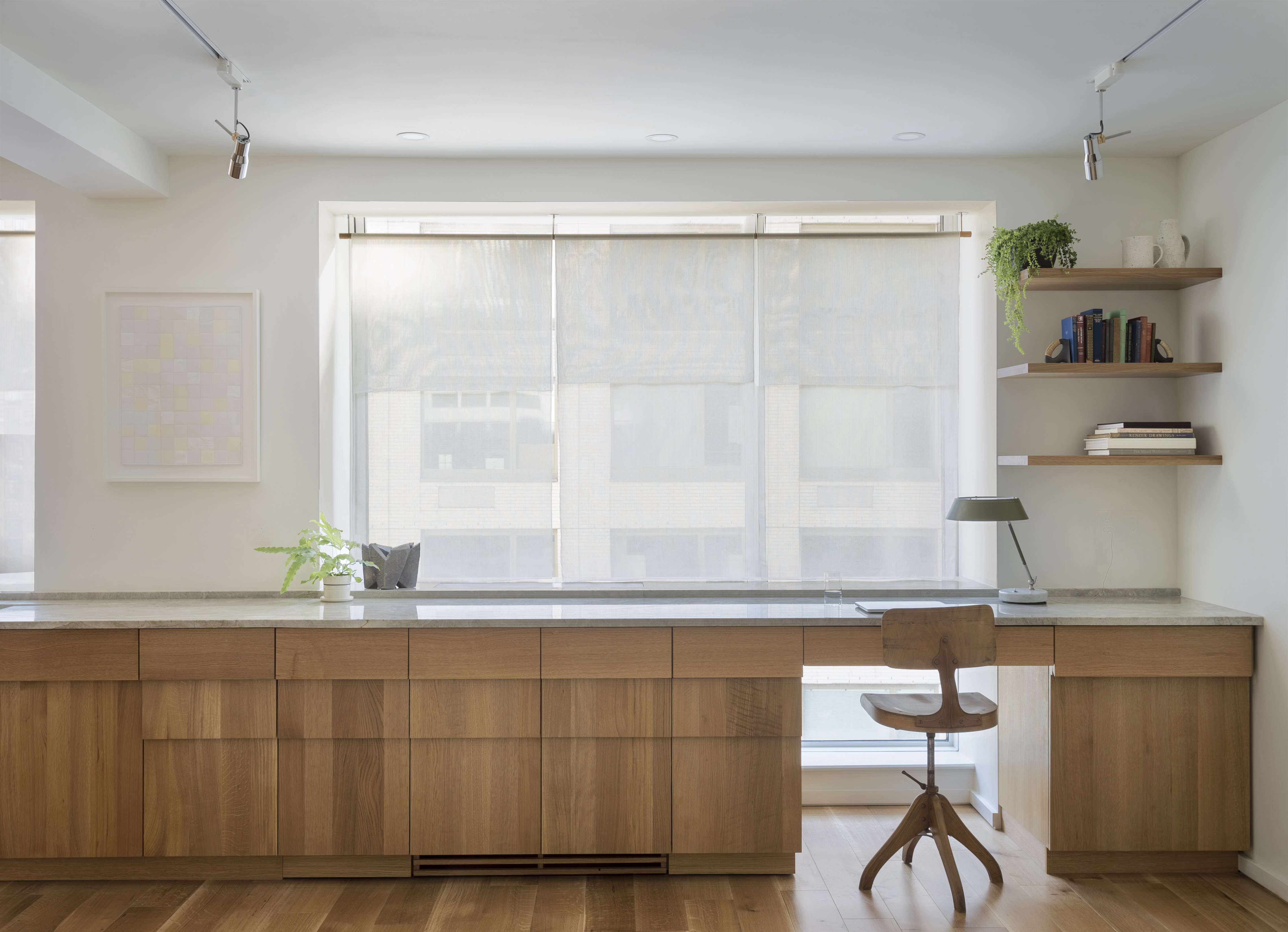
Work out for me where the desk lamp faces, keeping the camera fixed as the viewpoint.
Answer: facing to the left of the viewer

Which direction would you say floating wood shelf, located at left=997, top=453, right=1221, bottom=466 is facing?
toward the camera

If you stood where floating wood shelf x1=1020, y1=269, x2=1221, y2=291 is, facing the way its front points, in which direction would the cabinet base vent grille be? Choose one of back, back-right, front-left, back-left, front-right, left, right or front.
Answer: front-right

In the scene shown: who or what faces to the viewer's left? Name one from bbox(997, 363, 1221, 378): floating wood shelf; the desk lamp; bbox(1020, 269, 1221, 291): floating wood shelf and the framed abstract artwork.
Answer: the desk lamp

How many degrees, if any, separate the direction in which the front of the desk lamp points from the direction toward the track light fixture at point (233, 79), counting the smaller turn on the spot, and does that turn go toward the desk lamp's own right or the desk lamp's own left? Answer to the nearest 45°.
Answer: approximately 45° to the desk lamp's own left

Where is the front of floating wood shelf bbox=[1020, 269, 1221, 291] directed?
toward the camera

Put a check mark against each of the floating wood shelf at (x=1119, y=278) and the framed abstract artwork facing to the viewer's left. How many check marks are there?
0

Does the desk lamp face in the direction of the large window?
yes

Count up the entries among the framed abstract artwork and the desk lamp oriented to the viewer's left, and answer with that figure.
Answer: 1

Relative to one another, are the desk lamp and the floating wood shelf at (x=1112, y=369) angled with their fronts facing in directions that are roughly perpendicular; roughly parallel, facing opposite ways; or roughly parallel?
roughly perpendicular

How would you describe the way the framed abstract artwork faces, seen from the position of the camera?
facing the viewer

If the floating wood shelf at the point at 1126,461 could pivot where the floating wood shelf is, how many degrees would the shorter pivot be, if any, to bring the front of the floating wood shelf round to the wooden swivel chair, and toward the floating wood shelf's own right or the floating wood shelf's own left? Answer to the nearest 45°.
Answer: approximately 45° to the floating wood shelf's own right

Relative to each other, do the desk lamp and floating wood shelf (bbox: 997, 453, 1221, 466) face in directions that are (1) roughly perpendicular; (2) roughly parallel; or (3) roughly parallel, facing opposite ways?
roughly perpendicular
